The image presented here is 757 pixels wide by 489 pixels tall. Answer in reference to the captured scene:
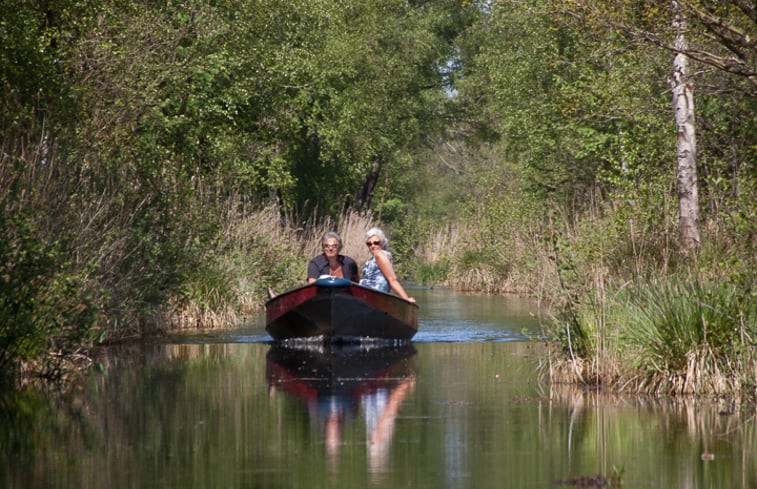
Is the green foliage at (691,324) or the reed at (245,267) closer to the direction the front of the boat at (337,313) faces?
the green foliage

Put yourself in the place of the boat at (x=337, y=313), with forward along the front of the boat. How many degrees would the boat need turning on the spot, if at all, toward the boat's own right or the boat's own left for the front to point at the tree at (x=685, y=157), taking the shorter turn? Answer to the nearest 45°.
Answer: approximately 90° to the boat's own left

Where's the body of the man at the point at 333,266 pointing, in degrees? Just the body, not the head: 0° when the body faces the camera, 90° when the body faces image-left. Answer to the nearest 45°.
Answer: approximately 0°

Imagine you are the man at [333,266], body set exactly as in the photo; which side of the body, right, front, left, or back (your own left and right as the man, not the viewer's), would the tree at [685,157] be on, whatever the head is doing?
left

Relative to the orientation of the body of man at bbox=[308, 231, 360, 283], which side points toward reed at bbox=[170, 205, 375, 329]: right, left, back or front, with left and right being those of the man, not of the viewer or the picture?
back

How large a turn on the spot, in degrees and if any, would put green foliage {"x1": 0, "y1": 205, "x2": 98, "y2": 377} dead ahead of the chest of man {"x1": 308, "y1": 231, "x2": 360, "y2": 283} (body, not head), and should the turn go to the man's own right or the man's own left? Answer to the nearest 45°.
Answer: approximately 45° to the man's own right

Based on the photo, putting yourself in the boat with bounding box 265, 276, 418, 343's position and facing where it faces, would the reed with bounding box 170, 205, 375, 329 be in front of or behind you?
behind

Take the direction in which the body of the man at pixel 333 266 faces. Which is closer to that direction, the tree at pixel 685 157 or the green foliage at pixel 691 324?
the green foliage
